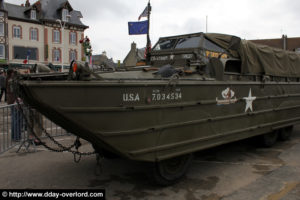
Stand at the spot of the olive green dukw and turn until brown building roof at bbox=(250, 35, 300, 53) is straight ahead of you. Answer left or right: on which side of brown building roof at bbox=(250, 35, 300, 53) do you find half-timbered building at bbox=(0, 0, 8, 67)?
left

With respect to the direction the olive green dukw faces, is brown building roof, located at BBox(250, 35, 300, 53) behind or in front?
behind

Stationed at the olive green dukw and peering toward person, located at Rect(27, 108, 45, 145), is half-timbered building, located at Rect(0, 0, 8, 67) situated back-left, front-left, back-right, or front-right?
front-right

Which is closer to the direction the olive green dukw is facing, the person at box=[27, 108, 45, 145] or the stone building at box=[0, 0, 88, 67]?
the person

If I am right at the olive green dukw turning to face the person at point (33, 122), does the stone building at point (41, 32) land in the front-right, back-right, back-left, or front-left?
front-right

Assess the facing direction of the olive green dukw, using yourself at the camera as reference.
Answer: facing the viewer and to the left of the viewer

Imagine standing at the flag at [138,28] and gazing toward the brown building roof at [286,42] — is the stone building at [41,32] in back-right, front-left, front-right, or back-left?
front-left

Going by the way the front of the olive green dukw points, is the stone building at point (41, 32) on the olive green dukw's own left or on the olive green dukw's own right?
on the olive green dukw's own right

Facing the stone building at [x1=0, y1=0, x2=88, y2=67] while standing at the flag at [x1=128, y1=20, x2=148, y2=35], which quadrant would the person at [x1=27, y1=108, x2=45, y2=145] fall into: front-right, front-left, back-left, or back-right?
back-left
